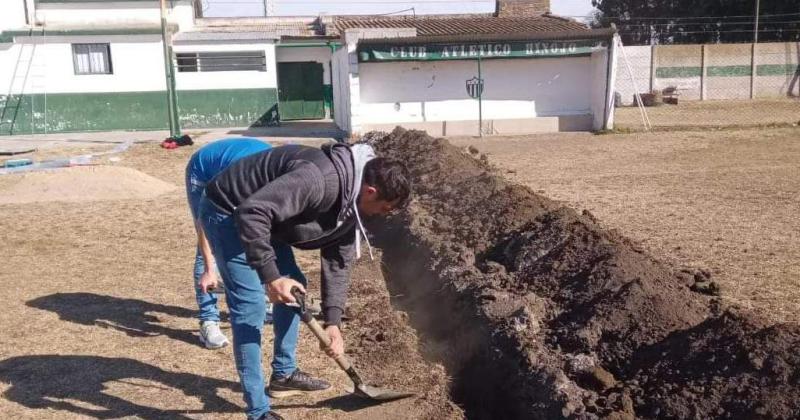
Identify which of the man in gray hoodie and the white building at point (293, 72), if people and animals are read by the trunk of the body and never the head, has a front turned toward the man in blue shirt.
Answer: the white building

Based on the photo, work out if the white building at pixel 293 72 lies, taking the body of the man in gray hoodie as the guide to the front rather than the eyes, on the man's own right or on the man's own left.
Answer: on the man's own left

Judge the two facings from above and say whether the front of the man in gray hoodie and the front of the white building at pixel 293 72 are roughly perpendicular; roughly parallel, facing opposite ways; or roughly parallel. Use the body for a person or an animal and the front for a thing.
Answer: roughly perpendicular

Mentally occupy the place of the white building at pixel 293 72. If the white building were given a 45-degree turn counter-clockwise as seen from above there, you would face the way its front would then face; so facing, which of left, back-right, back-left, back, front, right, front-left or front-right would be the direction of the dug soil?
front-right

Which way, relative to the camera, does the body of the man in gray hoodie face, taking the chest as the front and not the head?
to the viewer's right

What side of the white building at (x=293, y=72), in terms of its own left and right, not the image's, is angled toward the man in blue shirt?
front

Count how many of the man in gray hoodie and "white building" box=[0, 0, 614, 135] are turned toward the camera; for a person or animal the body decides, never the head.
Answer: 1

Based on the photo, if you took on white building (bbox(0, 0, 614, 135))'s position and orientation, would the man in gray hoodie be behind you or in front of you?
in front

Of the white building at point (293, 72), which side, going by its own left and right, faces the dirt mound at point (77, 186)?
front

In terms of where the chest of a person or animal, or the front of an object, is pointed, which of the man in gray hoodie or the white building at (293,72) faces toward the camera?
the white building

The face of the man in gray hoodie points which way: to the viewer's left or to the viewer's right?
to the viewer's right

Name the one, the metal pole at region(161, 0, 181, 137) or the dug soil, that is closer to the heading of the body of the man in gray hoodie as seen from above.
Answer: the dug soil

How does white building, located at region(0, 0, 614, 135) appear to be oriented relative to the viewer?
toward the camera
